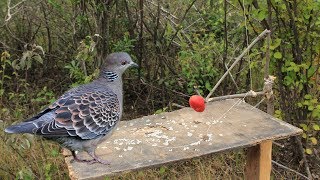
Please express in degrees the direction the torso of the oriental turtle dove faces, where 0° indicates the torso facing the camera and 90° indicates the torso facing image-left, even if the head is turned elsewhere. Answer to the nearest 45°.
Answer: approximately 270°
